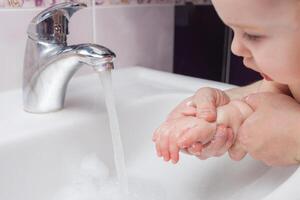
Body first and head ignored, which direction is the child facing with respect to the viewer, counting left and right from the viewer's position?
facing to the left of the viewer

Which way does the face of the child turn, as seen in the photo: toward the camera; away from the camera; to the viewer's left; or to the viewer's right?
to the viewer's left

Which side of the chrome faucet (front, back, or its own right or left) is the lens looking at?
right
